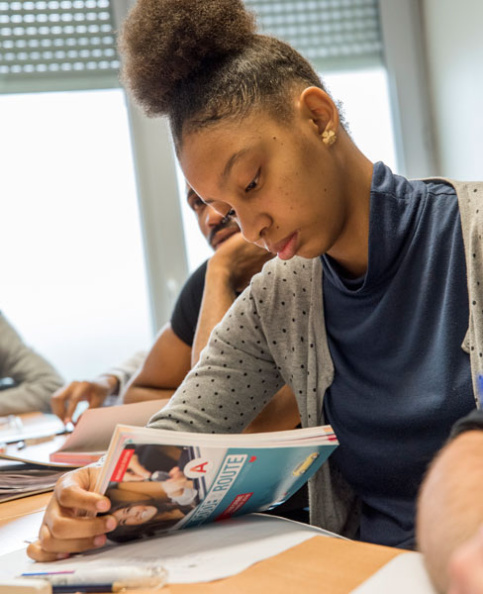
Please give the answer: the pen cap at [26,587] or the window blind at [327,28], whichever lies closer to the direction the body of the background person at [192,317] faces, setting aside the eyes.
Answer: the pen cap

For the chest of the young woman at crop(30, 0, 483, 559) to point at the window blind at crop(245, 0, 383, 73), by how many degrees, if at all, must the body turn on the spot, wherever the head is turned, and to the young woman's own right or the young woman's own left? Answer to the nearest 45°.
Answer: approximately 135° to the young woman's own right

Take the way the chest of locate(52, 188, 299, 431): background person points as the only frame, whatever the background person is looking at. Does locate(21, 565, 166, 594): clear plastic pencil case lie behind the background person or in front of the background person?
in front

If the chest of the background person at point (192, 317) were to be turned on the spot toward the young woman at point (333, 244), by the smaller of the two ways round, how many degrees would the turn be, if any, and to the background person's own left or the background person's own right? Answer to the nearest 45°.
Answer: approximately 45° to the background person's own left

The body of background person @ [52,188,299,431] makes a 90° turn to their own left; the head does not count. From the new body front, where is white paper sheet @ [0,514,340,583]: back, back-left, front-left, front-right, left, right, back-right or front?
front-right

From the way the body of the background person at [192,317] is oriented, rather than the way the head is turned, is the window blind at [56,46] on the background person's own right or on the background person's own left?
on the background person's own right

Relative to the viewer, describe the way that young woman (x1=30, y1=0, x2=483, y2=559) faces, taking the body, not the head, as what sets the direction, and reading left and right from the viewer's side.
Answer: facing the viewer and to the left of the viewer

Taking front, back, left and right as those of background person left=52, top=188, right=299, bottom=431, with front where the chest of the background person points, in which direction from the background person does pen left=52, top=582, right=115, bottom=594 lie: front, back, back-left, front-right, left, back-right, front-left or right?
front-left

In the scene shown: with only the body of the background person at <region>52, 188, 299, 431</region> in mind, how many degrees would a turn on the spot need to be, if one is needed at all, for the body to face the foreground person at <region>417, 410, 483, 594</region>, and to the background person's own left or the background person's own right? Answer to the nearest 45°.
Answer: approximately 45° to the background person's own left

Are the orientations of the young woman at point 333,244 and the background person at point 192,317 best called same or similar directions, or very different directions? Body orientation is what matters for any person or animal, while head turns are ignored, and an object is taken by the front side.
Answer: same or similar directions

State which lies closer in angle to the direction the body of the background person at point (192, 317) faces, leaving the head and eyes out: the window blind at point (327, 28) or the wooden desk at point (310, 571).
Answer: the wooden desk
